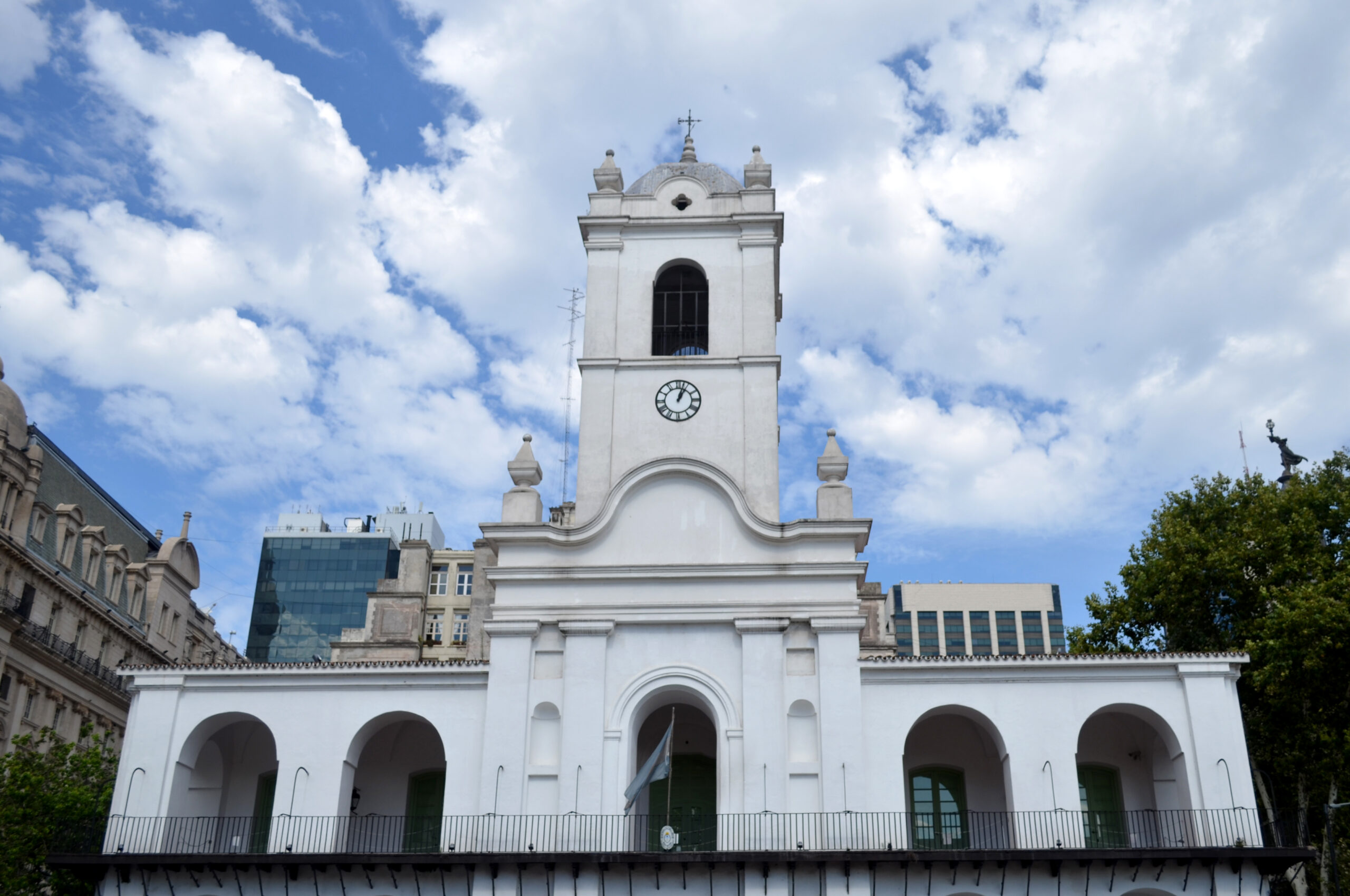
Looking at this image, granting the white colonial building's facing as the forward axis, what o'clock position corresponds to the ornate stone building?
The ornate stone building is roughly at 4 o'clock from the white colonial building.

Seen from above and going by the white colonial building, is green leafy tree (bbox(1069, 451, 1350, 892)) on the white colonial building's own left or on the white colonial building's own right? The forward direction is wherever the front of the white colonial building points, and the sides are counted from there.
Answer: on the white colonial building's own left

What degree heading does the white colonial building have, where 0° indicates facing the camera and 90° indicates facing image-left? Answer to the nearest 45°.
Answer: approximately 0°

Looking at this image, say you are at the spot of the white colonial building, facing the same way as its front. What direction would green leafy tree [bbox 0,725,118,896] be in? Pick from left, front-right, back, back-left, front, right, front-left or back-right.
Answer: right
